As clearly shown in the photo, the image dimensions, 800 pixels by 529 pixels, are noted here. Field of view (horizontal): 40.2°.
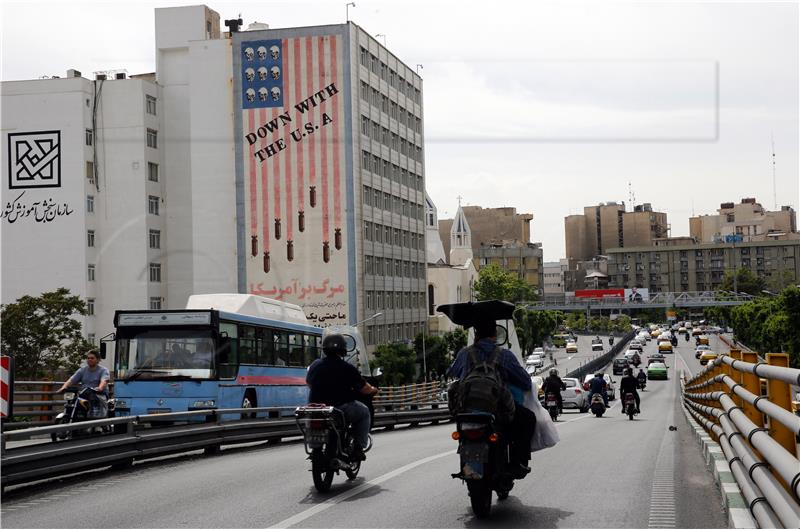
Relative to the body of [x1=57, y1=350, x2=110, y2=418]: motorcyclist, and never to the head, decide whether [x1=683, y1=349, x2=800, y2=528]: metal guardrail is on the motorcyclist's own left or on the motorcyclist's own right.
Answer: on the motorcyclist's own left

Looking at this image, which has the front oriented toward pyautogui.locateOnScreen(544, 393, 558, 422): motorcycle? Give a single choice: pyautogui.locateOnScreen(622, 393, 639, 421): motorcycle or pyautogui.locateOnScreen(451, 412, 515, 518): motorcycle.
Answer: pyautogui.locateOnScreen(451, 412, 515, 518): motorcycle

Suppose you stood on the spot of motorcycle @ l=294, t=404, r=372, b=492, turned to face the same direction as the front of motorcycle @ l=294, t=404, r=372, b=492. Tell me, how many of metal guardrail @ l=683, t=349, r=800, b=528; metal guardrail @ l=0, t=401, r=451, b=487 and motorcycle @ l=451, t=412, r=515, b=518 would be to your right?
2

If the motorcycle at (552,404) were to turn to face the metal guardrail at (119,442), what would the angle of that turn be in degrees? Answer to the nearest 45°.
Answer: approximately 180°

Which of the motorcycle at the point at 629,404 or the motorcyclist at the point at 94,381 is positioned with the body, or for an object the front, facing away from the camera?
the motorcycle

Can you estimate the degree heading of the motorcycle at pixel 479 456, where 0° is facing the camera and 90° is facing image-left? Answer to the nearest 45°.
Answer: approximately 180°

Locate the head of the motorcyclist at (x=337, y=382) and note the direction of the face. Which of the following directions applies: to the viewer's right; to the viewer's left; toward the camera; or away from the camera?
away from the camera

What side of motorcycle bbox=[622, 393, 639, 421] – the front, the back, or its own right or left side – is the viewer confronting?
back

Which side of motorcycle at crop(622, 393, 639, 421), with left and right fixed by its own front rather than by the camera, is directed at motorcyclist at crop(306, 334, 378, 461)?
back

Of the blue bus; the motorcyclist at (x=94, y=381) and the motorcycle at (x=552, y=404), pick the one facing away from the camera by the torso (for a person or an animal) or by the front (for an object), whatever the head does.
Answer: the motorcycle

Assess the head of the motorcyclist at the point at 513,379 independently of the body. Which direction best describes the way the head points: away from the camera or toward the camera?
away from the camera

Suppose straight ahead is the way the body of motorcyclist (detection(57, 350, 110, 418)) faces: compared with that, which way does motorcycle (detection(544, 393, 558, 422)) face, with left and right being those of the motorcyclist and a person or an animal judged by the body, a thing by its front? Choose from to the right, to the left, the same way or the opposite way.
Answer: the opposite way
